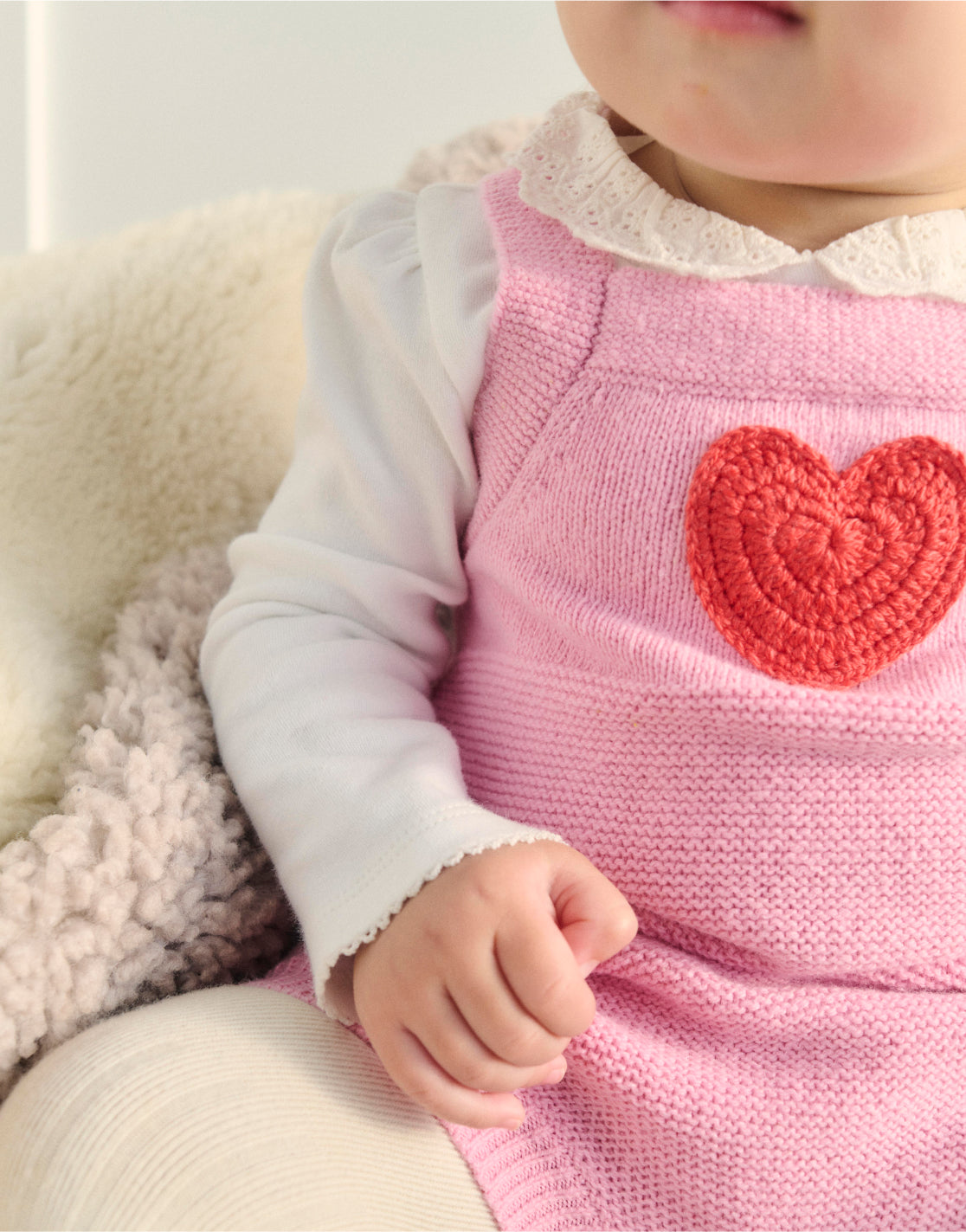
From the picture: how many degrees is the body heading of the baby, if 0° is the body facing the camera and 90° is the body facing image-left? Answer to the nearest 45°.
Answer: approximately 0°
